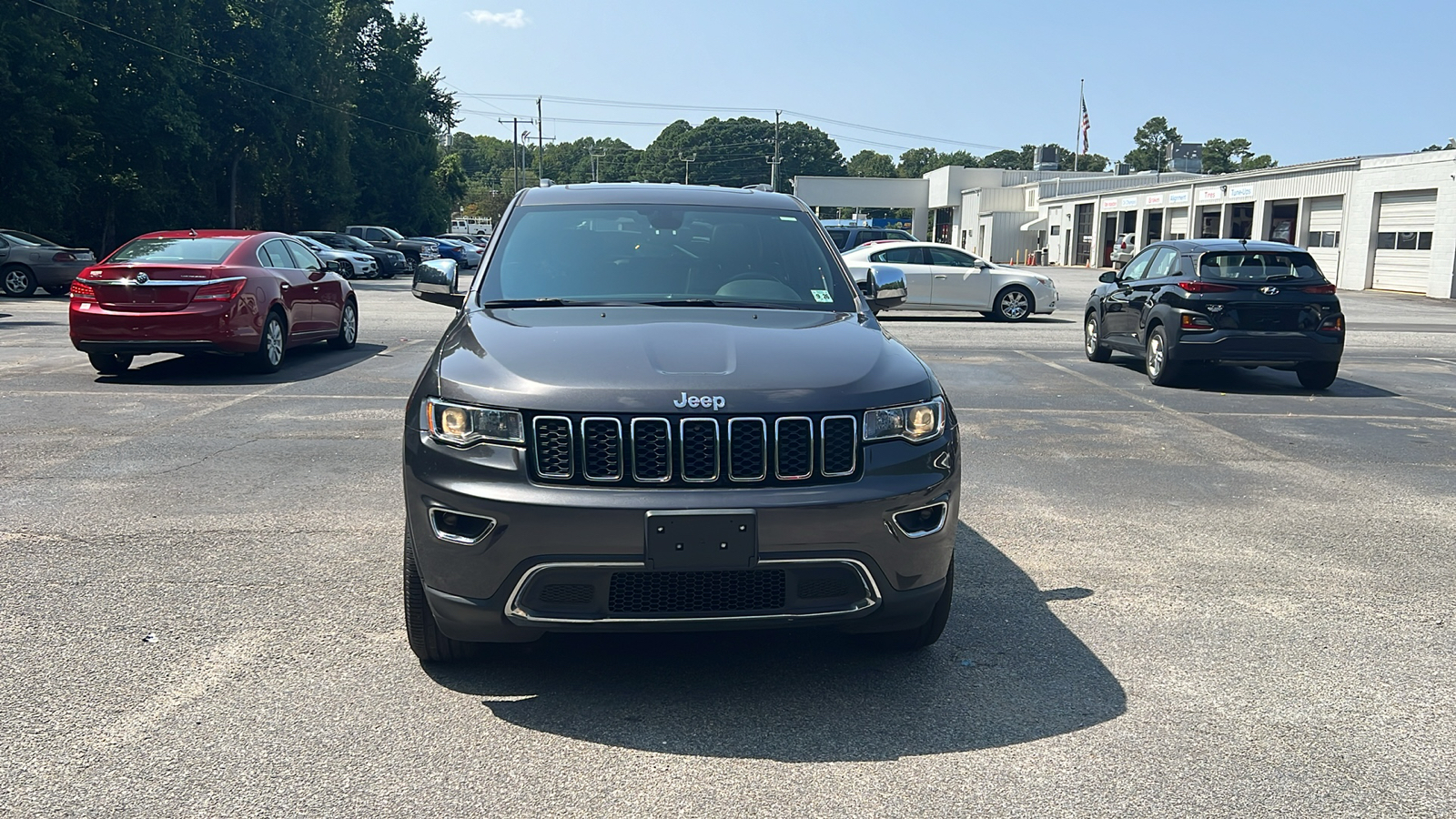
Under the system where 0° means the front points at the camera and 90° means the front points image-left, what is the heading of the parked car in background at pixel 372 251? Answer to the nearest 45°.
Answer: approximately 315°

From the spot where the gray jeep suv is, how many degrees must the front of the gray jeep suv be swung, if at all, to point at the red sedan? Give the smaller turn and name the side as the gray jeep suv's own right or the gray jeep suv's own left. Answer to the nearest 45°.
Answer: approximately 135° to the gray jeep suv's own right

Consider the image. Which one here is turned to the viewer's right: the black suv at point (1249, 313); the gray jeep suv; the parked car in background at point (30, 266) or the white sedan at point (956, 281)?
the white sedan

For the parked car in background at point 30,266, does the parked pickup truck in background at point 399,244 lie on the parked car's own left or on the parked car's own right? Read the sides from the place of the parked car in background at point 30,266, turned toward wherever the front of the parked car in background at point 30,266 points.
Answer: on the parked car's own right

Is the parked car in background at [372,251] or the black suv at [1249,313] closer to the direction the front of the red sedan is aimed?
the parked car in background

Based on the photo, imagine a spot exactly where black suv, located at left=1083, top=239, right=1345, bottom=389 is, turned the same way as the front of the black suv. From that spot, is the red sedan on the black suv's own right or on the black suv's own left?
on the black suv's own left

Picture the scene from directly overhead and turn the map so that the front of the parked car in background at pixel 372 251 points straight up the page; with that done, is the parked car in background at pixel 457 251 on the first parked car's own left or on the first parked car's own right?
on the first parked car's own left

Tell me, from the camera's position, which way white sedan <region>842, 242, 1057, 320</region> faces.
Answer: facing to the right of the viewer

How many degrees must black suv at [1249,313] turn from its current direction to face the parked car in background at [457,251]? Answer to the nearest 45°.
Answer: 0° — it already faces it

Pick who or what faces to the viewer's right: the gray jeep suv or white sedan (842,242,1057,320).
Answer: the white sedan

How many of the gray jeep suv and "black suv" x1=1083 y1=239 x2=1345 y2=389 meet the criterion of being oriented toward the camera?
1

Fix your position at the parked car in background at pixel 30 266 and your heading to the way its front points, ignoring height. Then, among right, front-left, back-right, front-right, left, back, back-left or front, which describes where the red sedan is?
back-left

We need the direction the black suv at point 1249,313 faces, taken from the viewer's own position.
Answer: facing away from the viewer and to the left of the viewer
